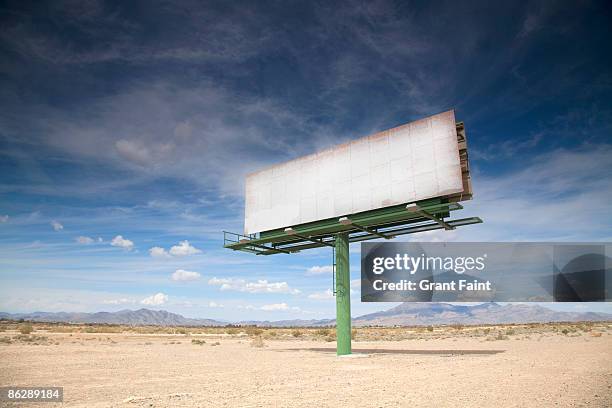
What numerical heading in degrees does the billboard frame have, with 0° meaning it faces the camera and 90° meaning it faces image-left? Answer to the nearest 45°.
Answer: approximately 45°
